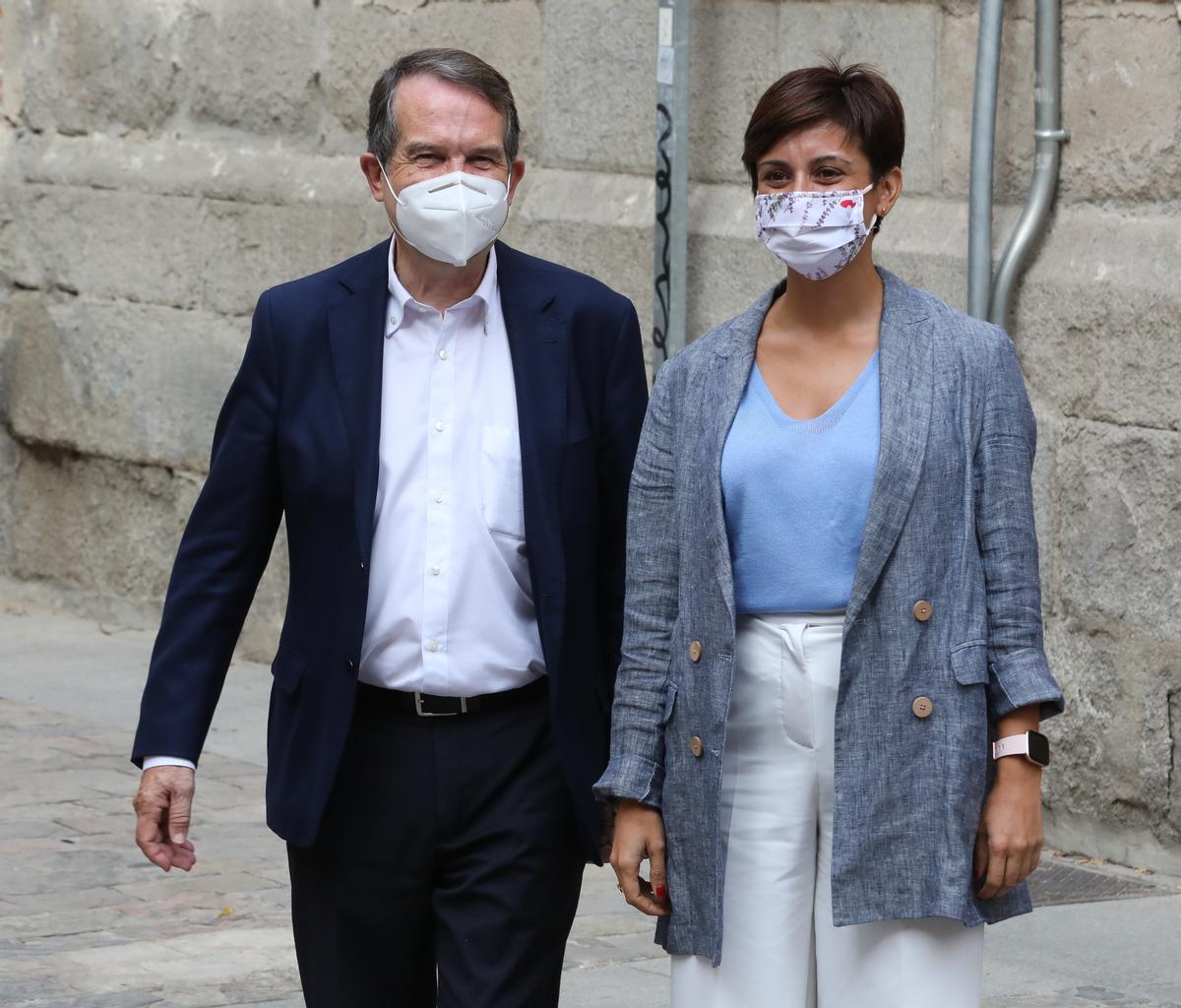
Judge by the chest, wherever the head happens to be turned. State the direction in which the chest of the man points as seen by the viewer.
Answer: toward the camera

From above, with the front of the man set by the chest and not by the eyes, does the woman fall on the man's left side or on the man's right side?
on the man's left side

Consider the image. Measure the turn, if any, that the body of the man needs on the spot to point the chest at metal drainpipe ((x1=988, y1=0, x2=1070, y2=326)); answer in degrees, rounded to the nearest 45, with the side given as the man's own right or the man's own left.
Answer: approximately 135° to the man's own left

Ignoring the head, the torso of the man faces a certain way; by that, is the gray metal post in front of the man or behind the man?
behind
